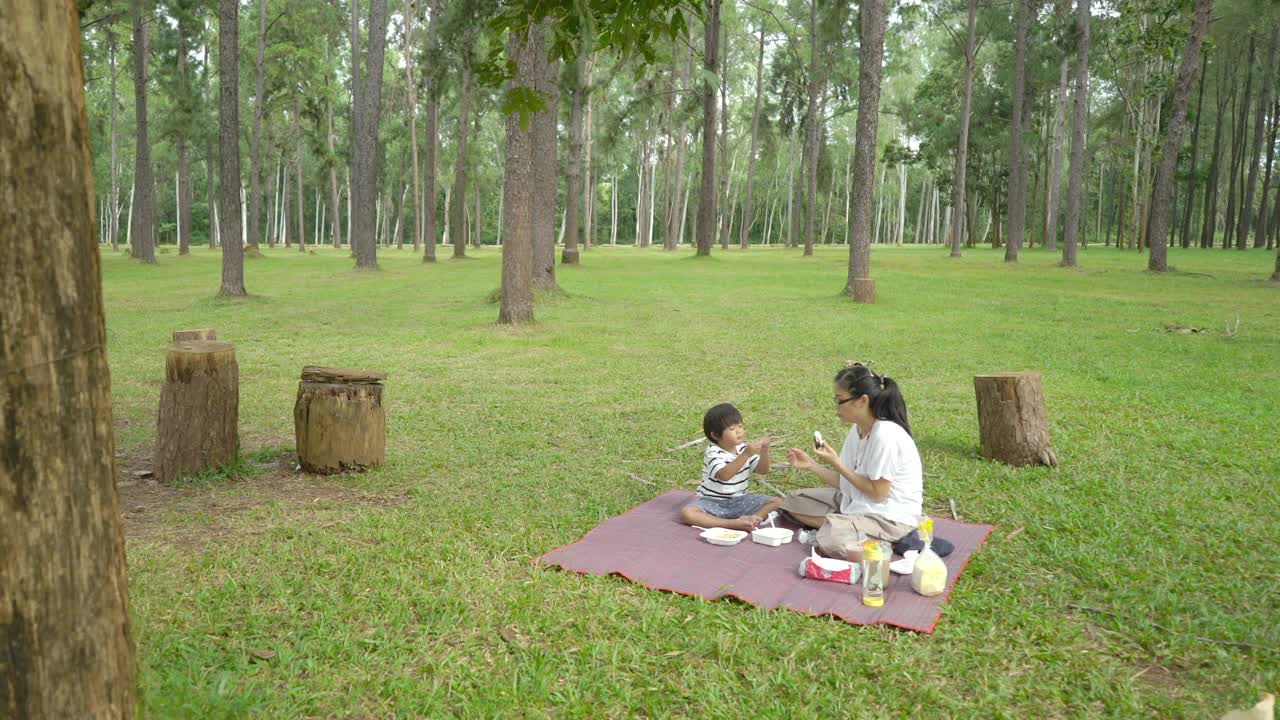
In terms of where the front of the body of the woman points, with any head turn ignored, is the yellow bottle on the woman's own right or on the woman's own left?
on the woman's own left

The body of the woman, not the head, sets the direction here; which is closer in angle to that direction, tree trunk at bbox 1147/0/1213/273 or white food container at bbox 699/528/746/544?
the white food container

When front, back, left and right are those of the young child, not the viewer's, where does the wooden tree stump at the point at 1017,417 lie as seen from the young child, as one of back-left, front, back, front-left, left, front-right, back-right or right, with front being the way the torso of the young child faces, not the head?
left

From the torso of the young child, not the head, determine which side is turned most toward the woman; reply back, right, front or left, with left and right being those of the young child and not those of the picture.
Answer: front

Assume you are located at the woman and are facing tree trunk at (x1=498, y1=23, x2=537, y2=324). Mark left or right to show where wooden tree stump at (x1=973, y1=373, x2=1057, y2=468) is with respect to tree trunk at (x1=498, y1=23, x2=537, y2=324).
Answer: right

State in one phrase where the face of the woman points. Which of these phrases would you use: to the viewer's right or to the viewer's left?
to the viewer's left

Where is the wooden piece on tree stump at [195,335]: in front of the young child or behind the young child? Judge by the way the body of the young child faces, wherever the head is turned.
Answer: behind

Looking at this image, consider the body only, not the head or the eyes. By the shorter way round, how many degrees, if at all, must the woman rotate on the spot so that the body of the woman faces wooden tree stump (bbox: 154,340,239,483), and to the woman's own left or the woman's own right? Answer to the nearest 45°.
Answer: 0° — they already face it

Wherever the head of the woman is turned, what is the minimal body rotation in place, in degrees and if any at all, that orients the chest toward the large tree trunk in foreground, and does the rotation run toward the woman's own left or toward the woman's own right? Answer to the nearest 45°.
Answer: approximately 45° to the woman's own left

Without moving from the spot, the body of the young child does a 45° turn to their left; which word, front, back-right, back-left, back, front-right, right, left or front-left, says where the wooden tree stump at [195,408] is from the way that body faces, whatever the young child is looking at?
back

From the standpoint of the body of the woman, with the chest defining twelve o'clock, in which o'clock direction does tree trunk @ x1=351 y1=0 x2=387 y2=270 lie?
The tree trunk is roughly at 2 o'clock from the woman.

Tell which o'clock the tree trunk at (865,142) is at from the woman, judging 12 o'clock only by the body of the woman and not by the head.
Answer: The tree trunk is roughly at 3 o'clock from the woman.

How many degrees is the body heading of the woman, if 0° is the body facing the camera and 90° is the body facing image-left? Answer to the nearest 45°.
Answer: approximately 90°

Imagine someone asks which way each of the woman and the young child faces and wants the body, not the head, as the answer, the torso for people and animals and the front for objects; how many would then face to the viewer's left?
1

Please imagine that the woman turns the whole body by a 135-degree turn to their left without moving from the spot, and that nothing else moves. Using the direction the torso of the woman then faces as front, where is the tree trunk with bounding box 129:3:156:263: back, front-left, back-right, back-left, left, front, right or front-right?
back
